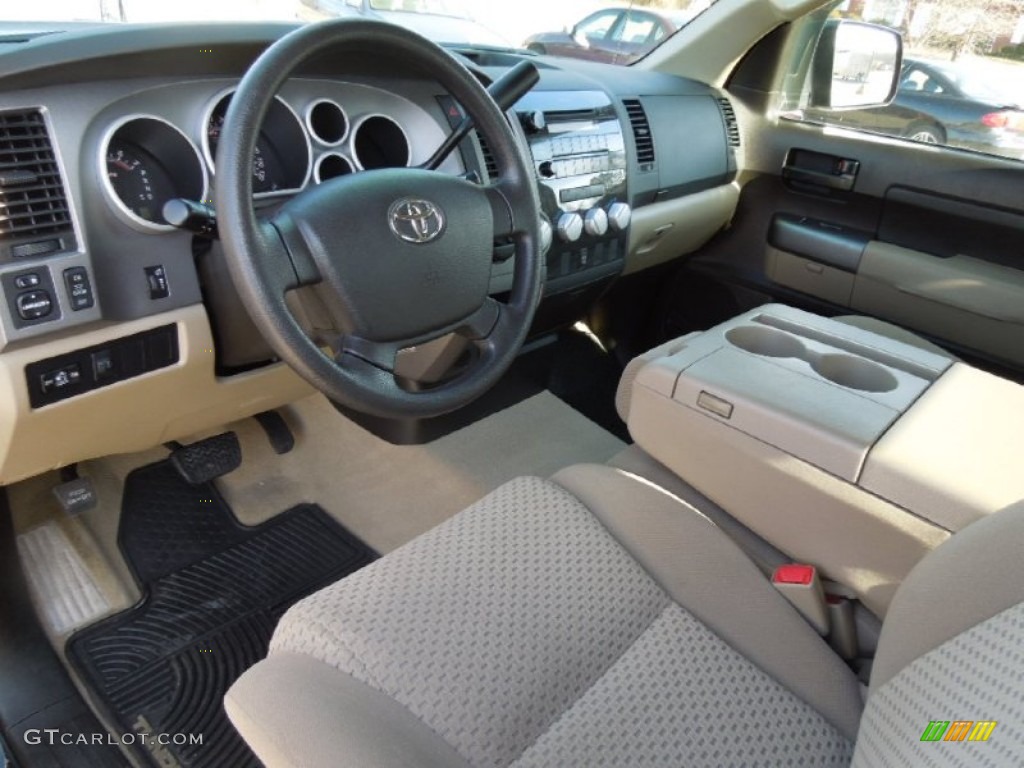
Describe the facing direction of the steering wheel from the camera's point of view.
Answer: facing the viewer and to the right of the viewer

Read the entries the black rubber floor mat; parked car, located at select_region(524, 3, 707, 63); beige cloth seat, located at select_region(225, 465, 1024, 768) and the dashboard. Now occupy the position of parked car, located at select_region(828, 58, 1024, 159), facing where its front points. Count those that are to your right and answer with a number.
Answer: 0

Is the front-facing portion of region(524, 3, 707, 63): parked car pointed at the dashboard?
no

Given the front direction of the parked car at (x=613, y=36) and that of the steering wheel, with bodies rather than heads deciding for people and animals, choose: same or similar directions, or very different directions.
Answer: very different directions

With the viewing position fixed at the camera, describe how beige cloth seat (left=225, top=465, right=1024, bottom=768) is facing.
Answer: facing away from the viewer and to the left of the viewer

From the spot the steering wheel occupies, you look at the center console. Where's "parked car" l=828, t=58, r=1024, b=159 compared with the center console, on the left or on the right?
left

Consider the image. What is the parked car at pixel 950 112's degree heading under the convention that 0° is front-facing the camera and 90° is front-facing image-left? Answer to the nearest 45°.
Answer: approximately 135°

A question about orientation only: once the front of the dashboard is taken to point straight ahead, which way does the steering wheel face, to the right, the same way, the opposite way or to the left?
the same way

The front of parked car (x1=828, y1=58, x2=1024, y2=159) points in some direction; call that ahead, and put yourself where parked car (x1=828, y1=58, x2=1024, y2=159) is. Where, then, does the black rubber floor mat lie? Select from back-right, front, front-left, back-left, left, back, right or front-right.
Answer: left

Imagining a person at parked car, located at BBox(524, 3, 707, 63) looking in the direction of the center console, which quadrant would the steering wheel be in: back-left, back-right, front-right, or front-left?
front-right
